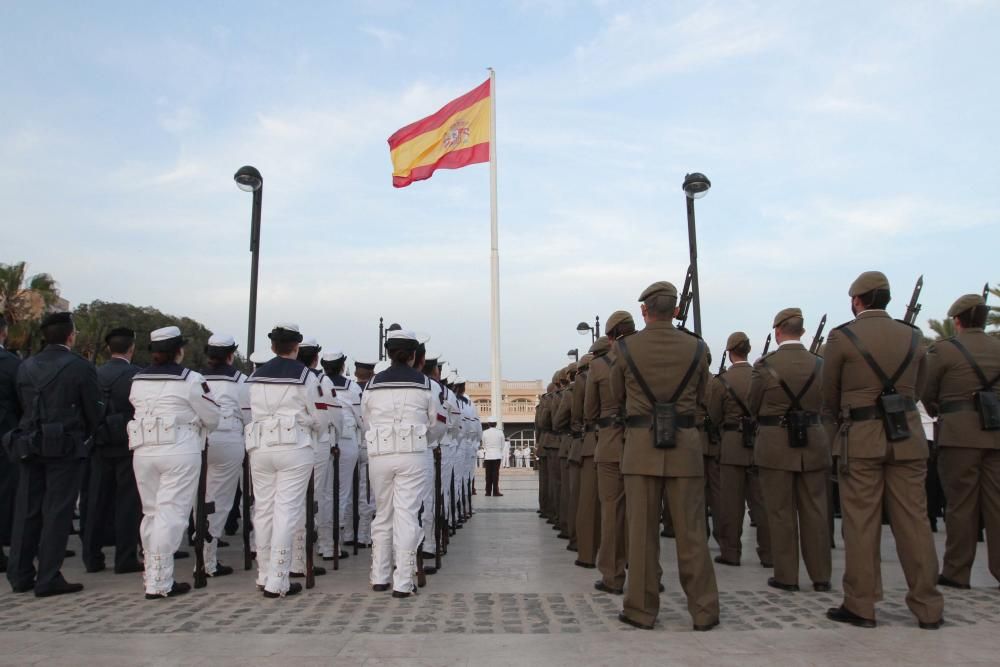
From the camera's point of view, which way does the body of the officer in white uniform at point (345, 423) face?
away from the camera

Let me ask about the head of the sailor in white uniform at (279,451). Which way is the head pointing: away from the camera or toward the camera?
away from the camera

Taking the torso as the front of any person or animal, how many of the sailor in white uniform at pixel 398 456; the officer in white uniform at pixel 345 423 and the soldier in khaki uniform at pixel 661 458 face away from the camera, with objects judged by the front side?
3

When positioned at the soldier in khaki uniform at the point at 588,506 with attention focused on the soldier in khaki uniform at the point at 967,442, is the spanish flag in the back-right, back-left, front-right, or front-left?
back-left

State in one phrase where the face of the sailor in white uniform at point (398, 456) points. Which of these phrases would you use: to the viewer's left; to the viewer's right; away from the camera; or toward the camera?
away from the camera

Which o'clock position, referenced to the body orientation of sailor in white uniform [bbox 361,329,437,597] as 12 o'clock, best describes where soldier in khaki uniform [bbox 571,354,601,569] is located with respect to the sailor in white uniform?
The soldier in khaki uniform is roughly at 2 o'clock from the sailor in white uniform.

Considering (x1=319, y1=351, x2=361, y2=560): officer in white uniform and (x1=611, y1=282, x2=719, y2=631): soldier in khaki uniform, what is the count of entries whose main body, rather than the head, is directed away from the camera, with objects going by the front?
2

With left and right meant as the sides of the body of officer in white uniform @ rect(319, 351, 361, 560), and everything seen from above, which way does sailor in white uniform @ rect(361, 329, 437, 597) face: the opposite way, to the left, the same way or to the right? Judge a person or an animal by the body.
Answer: the same way

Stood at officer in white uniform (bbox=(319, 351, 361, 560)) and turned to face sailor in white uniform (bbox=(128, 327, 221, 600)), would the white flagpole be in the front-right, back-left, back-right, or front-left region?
back-right

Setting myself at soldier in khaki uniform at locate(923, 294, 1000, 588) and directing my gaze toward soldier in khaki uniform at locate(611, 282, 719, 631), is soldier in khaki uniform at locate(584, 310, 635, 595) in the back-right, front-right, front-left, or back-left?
front-right

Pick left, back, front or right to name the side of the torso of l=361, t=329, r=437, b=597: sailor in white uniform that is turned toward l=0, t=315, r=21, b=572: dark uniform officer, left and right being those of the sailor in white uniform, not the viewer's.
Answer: left

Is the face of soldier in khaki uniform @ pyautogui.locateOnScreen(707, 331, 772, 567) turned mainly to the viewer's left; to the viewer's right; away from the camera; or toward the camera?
away from the camera

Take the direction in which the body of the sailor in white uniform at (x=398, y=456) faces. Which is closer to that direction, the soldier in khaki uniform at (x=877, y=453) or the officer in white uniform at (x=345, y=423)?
the officer in white uniform

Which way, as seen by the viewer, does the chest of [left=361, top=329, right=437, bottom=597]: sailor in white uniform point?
away from the camera

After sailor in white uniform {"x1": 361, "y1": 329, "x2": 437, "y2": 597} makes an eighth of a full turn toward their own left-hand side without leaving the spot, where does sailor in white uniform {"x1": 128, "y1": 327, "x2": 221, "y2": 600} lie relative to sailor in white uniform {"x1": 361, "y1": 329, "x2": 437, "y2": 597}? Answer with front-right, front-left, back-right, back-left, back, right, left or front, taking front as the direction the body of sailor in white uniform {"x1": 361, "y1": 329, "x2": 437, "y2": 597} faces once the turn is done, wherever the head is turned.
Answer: front-left

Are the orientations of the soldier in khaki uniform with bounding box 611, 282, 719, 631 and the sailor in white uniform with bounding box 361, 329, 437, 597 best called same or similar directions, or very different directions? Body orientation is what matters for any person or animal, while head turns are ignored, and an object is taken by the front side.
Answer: same or similar directions

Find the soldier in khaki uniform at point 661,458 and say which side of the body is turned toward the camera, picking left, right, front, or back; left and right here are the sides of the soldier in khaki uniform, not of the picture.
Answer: back

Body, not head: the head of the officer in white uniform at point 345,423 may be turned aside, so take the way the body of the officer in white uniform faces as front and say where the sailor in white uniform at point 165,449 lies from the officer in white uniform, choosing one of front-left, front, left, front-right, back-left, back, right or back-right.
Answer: back-left

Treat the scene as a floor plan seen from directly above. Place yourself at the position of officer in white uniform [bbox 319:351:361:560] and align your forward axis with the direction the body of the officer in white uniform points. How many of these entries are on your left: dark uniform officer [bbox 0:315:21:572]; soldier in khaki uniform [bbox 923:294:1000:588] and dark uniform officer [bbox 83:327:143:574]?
2
